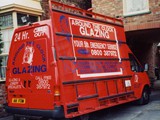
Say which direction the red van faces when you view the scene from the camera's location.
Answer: facing away from the viewer and to the right of the viewer
